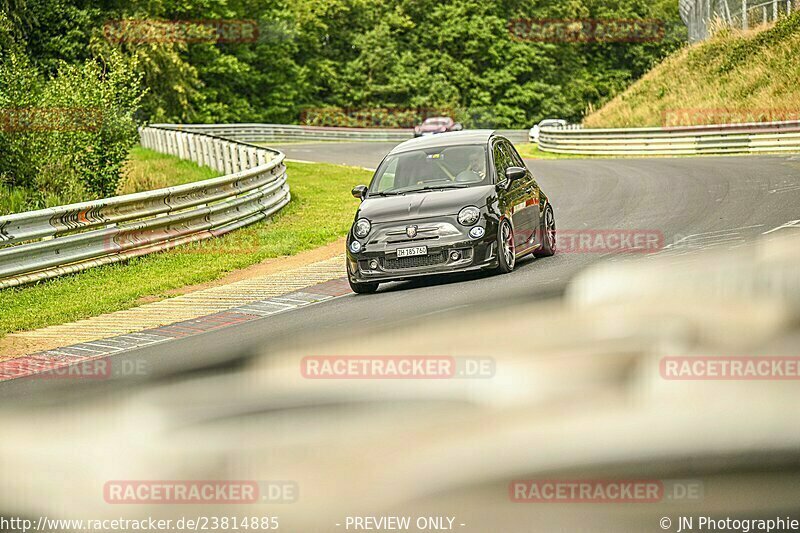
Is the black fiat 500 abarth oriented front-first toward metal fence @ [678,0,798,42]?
no

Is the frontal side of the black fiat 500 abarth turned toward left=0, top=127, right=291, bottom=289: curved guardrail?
no

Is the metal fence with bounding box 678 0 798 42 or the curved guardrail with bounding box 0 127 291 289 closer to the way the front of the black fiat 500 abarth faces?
the curved guardrail

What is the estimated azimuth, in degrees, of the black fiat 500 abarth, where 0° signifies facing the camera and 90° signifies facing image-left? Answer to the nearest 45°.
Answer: approximately 45°

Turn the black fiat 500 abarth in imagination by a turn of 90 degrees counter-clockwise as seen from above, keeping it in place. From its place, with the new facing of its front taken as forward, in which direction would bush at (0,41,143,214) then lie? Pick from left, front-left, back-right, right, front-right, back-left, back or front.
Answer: back

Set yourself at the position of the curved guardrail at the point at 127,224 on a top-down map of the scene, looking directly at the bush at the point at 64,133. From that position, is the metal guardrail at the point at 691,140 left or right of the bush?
right

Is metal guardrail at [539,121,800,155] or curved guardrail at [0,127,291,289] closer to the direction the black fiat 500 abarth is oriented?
the curved guardrail

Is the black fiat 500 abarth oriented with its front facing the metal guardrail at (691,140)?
no

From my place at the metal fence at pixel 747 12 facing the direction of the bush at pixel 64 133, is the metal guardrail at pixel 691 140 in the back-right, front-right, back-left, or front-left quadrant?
front-left
